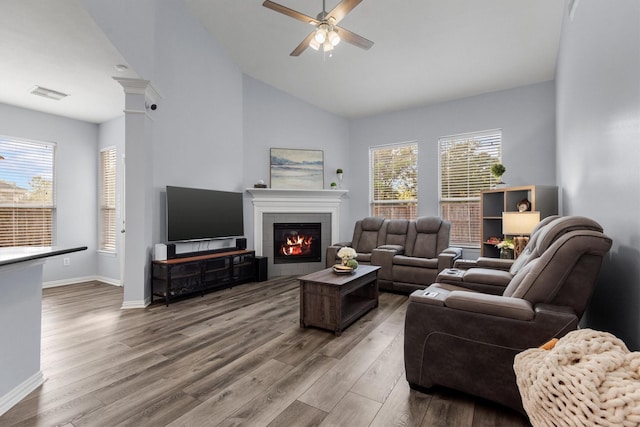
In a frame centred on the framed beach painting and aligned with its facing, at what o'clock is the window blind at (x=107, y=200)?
The window blind is roughly at 3 o'clock from the framed beach painting.

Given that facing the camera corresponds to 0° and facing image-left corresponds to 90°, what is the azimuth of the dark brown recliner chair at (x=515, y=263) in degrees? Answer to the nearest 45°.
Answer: approximately 90°

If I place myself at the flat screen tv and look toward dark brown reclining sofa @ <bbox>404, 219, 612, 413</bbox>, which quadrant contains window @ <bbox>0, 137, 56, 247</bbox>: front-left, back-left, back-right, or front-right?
back-right

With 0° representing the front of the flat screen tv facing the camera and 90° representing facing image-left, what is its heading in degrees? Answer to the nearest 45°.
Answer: approximately 315°

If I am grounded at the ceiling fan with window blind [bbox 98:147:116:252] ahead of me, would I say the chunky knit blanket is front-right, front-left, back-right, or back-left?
back-left

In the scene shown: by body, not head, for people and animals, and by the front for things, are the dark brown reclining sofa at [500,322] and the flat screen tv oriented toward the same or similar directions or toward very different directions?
very different directions

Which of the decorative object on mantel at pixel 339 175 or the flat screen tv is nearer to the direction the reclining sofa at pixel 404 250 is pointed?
the flat screen tv

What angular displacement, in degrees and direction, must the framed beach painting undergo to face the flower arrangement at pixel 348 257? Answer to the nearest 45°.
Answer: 0° — it already faces it

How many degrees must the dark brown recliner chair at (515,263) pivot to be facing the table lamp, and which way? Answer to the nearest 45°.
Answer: approximately 90° to its right

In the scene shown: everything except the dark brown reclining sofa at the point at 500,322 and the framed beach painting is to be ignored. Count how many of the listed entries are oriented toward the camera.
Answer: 1

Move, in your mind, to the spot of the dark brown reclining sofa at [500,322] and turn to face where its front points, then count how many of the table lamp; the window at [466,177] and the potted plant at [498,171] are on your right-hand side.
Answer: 3

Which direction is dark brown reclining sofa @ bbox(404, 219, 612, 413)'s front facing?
to the viewer's left
